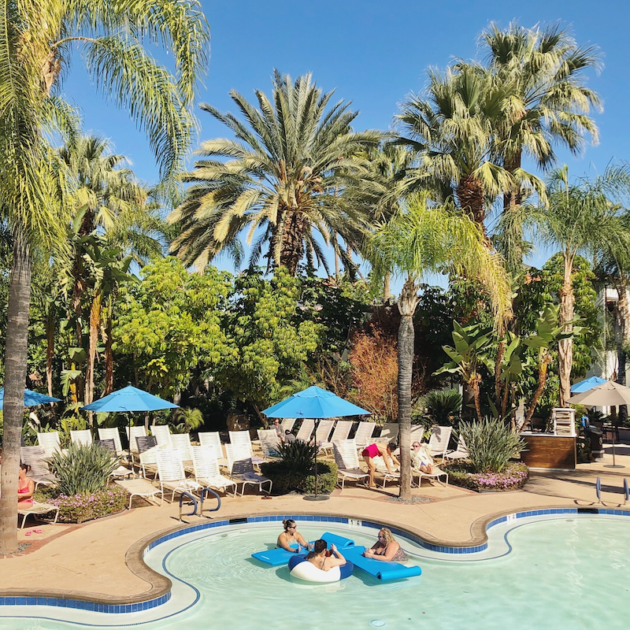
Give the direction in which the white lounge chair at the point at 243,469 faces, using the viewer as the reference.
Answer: facing the viewer and to the right of the viewer

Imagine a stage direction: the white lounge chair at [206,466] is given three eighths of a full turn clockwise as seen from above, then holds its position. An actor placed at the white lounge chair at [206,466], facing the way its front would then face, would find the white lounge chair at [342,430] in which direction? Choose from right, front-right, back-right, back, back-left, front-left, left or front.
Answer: back-right

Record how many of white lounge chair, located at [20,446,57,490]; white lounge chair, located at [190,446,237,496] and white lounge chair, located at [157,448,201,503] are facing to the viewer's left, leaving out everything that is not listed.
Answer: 0

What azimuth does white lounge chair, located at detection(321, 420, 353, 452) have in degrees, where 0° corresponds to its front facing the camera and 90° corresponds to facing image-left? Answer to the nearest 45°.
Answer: approximately 45°

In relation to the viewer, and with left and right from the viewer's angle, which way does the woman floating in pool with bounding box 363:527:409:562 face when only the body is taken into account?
facing the viewer and to the left of the viewer

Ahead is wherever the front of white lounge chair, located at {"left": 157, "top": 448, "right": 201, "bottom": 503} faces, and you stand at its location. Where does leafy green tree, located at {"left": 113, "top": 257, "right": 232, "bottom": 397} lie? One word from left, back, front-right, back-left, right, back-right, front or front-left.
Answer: back-left

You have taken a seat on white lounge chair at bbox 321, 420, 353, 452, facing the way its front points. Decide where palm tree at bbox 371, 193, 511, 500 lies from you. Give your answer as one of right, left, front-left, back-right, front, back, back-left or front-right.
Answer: front-left

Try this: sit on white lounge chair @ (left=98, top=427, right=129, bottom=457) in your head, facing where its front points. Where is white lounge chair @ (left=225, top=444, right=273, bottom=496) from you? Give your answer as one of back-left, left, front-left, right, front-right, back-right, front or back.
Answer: front

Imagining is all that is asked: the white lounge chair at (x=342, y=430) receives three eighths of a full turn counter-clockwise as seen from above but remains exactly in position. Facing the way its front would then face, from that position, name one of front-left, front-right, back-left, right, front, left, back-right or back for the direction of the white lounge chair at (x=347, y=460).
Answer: right

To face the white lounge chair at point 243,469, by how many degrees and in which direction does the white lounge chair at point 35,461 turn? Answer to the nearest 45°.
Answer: approximately 45° to its left

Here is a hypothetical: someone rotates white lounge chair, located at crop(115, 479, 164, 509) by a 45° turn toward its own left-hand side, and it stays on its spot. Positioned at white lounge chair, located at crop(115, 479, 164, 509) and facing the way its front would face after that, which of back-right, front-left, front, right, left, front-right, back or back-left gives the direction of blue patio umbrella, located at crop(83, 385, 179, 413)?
left
